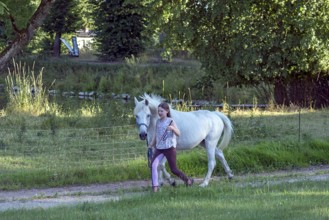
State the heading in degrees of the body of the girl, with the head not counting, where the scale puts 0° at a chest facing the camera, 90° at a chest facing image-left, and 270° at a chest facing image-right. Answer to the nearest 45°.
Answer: approximately 45°

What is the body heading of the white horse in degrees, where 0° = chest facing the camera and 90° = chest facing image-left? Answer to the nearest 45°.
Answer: approximately 90°

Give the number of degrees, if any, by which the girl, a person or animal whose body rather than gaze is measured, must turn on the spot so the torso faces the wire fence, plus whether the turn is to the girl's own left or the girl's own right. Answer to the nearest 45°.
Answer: approximately 90° to the girl's own right

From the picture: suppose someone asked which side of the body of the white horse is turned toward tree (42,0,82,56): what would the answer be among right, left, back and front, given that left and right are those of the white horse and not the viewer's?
right

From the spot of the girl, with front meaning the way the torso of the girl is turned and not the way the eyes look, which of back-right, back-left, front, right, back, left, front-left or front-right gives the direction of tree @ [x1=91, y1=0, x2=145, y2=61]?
back-right

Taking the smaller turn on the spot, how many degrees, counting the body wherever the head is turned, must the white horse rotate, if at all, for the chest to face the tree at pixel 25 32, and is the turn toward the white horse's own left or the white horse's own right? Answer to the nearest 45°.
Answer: approximately 45° to the white horse's own right

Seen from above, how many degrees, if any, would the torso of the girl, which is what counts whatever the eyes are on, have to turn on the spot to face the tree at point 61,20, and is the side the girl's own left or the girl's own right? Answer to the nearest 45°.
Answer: approximately 135° to the girl's own right

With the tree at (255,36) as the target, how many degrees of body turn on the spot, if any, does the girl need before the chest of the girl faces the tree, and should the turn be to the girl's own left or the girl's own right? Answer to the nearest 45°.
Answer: approximately 135° to the girl's own right
